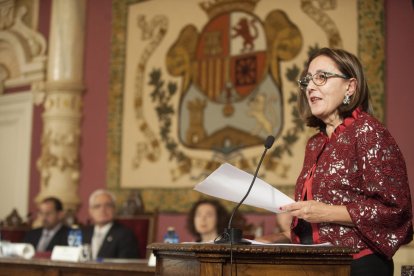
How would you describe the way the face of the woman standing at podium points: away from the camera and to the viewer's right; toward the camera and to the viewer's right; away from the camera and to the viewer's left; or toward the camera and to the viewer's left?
toward the camera and to the viewer's left

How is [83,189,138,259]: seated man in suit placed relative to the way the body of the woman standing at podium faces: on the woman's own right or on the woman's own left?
on the woman's own right

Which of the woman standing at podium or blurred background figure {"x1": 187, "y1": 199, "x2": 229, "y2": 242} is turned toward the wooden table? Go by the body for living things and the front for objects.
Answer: the blurred background figure

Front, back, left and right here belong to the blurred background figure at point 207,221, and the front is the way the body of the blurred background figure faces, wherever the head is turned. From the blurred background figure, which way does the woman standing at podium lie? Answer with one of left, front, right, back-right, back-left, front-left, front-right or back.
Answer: front-left

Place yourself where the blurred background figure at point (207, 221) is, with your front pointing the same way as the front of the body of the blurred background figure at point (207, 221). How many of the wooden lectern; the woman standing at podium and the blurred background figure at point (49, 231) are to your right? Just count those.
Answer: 1

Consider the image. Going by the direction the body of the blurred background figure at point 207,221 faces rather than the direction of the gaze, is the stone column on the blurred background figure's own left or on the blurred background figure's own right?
on the blurred background figure's own right

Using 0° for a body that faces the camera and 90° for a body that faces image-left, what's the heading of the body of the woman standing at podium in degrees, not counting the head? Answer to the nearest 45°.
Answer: approximately 45°

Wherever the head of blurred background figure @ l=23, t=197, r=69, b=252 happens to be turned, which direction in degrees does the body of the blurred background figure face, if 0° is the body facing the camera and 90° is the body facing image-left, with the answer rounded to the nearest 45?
approximately 45°

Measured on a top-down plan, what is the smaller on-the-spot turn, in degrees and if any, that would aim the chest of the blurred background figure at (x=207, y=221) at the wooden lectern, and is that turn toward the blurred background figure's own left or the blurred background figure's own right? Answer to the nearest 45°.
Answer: approximately 45° to the blurred background figure's own left

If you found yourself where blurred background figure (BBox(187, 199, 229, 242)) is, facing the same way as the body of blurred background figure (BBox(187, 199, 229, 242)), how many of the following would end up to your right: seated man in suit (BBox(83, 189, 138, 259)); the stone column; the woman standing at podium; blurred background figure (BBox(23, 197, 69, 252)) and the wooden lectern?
3

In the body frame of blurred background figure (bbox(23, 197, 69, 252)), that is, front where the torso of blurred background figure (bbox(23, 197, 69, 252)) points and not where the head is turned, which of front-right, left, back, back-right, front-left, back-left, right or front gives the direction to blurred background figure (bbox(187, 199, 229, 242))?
left

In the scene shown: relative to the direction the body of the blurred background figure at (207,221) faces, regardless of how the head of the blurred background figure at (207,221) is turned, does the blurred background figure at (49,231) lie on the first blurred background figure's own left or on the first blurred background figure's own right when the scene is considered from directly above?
on the first blurred background figure's own right
